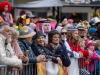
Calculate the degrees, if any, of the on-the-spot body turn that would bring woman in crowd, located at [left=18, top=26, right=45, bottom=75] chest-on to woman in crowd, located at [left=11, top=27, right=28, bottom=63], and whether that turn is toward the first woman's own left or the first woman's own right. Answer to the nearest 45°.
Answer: approximately 135° to the first woman's own right

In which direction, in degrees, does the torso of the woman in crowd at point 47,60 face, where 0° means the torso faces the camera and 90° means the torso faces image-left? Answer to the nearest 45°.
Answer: approximately 315°

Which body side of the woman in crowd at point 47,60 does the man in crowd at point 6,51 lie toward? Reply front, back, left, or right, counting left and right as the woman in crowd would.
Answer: right

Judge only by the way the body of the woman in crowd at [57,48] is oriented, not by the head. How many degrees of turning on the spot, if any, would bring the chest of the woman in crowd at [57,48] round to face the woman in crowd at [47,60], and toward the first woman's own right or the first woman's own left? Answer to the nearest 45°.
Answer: approximately 90° to the first woman's own right

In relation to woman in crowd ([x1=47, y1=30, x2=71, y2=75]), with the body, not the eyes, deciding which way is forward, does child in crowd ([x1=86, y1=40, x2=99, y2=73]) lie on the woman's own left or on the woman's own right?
on the woman's own left
